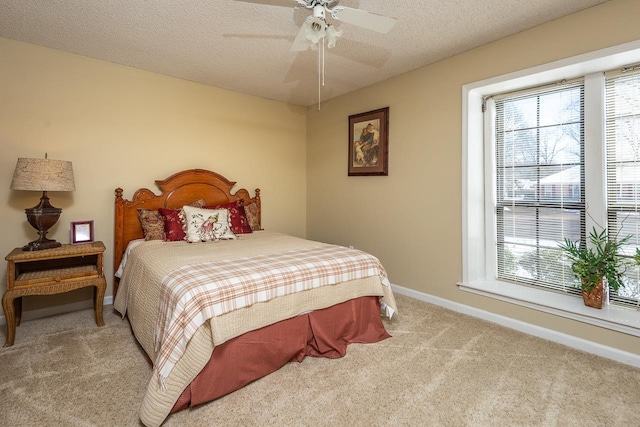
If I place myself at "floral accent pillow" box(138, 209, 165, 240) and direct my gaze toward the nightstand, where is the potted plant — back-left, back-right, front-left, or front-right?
back-left

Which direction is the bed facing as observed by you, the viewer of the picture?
facing the viewer and to the right of the viewer

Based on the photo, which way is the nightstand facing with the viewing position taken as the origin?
facing the viewer

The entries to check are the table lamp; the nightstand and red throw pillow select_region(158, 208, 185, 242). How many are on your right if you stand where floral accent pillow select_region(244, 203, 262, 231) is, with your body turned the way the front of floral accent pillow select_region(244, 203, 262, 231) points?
3

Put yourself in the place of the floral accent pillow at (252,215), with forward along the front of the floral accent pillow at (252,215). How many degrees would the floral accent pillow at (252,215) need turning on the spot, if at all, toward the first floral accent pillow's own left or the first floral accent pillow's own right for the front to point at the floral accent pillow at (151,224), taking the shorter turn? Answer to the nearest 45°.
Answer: approximately 90° to the first floral accent pillow's own right

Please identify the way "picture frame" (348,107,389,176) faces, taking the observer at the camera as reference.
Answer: facing the viewer and to the left of the viewer

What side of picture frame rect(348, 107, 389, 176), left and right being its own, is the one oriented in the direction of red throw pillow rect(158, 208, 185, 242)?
front

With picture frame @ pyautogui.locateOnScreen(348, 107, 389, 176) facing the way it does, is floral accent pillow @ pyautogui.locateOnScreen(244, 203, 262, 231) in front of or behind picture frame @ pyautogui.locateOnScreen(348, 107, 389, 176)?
in front

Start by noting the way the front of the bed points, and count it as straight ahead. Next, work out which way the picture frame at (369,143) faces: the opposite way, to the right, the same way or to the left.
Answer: to the right

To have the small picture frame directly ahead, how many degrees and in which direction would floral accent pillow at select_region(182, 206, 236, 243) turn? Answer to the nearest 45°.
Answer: approximately 135° to its right

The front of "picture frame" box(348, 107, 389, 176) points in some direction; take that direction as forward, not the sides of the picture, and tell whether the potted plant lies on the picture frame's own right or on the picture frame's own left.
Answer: on the picture frame's own left

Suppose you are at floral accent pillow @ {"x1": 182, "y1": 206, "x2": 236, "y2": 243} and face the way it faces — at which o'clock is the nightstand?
The nightstand is roughly at 4 o'clock from the floral accent pillow.

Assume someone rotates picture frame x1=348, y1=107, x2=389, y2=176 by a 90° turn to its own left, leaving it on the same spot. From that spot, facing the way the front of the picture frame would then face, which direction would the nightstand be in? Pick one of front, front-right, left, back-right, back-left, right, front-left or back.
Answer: right

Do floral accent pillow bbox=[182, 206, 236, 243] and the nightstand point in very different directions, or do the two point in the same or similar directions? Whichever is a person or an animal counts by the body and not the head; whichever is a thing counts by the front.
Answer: same or similar directions

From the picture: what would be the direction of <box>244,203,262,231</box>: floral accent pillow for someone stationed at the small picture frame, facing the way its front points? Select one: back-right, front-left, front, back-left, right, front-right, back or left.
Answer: left
